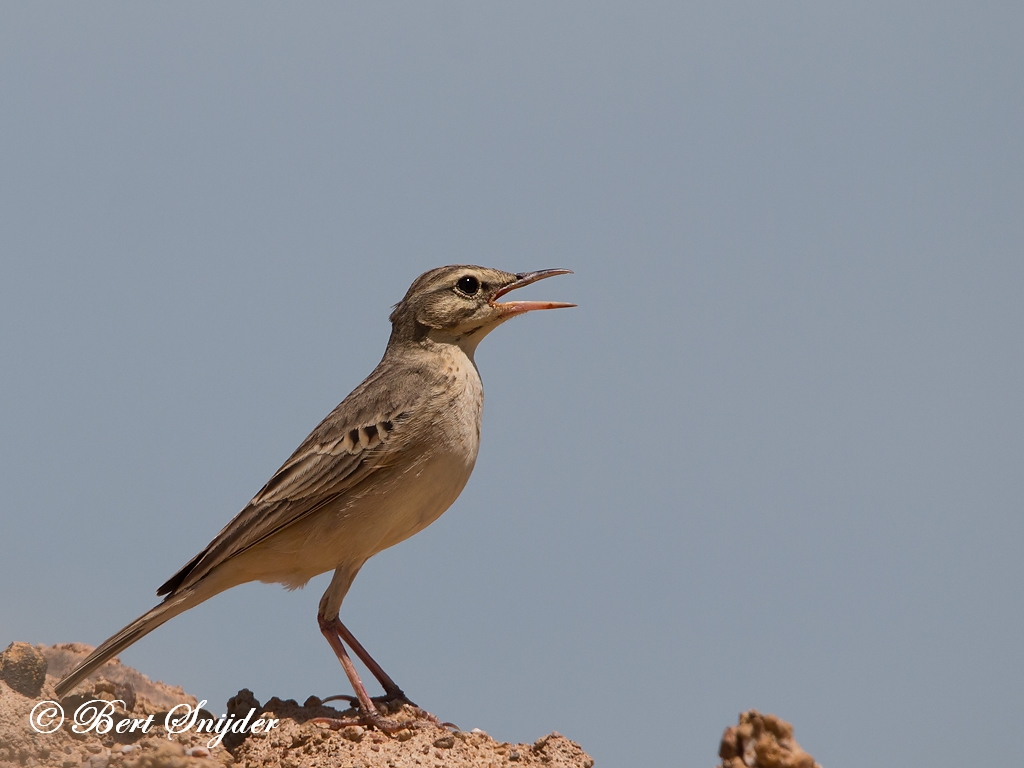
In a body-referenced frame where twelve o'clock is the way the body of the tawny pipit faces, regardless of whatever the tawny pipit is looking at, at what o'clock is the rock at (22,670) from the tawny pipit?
The rock is roughly at 7 o'clock from the tawny pipit.

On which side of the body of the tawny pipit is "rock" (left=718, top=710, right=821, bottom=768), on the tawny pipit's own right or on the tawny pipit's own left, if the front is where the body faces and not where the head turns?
on the tawny pipit's own right

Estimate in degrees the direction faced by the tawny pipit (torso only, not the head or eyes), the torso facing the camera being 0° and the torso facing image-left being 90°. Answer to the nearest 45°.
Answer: approximately 270°
